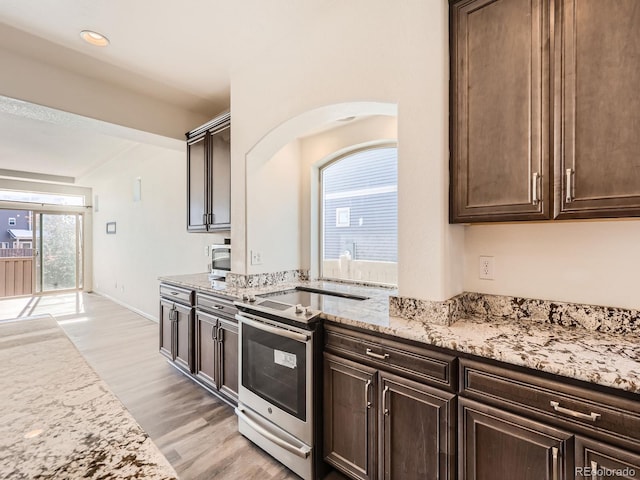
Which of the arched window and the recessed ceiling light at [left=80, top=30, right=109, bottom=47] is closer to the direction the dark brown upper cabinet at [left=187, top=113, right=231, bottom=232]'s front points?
the recessed ceiling light

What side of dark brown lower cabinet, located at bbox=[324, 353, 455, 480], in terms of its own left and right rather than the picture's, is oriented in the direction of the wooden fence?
right

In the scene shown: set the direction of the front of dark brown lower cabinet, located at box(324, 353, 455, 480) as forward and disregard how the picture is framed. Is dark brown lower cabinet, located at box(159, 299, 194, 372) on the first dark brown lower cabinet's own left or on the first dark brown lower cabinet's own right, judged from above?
on the first dark brown lower cabinet's own right

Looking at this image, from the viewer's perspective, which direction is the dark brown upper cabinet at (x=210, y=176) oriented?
to the viewer's left

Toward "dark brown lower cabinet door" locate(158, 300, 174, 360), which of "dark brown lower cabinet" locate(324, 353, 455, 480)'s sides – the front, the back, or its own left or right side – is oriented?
right

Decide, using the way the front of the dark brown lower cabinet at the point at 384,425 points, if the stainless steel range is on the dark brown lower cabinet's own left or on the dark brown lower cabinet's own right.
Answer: on the dark brown lower cabinet's own right

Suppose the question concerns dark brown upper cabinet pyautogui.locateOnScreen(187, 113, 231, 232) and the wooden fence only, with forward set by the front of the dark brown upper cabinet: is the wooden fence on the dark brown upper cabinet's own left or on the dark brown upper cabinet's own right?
on the dark brown upper cabinet's own right

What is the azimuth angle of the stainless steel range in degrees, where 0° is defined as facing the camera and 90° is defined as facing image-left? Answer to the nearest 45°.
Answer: approximately 45°
